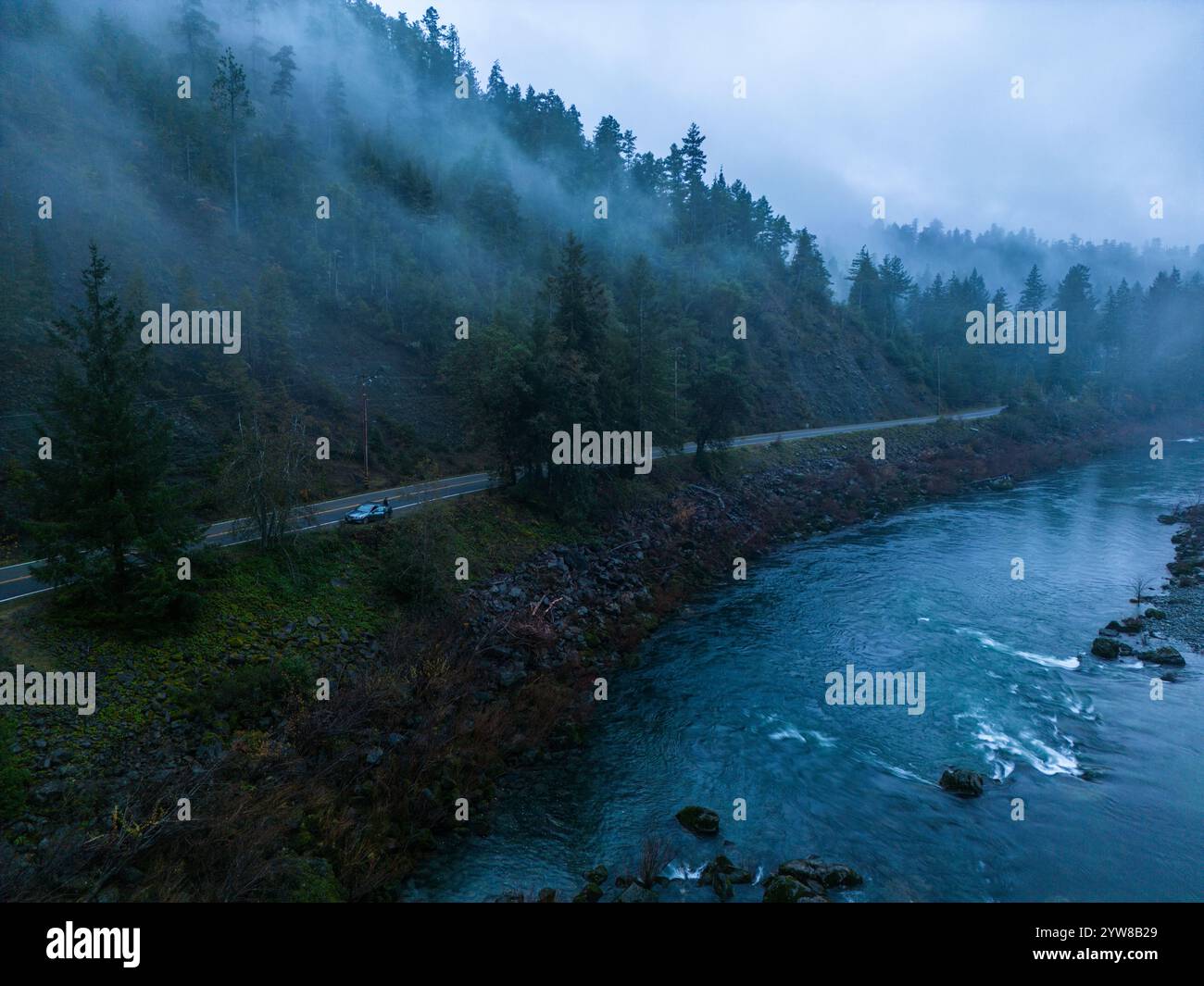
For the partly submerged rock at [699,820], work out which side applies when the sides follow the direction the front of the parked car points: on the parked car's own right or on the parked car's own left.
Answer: on the parked car's own left

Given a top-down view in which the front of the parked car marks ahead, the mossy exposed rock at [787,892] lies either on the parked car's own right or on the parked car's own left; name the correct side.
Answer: on the parked car's own left

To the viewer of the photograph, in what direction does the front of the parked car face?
facing the viewer and to the left of the viewer

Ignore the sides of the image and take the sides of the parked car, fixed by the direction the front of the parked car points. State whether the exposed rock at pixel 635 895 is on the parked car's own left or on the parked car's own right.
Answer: on the parked car's own left

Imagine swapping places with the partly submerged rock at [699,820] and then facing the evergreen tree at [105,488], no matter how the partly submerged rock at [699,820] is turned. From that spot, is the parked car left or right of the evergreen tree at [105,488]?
right

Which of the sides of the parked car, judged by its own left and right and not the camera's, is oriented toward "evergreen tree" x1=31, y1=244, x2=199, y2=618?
front

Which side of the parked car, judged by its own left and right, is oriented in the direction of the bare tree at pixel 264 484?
front

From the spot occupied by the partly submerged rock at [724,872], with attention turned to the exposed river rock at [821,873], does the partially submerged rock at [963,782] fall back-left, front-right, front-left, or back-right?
front-left
